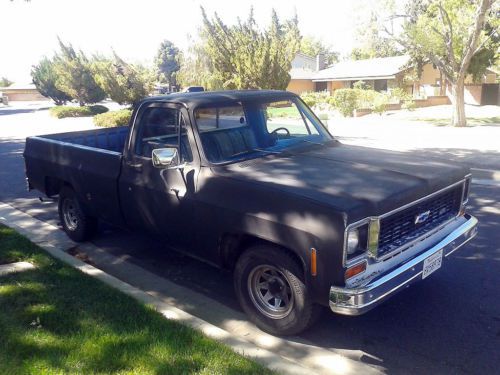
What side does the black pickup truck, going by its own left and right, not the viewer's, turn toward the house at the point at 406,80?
left

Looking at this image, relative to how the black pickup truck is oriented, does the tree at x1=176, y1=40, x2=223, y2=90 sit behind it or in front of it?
behind

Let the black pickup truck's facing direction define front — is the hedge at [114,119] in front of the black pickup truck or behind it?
behind

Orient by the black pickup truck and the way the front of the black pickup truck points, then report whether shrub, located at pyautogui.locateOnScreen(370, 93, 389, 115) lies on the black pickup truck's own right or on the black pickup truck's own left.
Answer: on the black pickup truck's own left

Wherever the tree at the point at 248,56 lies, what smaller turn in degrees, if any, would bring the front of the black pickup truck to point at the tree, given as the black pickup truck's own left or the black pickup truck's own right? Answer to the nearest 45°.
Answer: approximately 135° to the black pickup truck's own left

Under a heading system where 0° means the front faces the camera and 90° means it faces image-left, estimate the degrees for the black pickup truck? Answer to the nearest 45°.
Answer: approximately 315°

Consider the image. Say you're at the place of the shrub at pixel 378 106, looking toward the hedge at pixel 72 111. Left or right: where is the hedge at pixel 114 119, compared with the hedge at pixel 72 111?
left

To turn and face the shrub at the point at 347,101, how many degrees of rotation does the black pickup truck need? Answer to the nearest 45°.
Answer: approximately 135° to its left

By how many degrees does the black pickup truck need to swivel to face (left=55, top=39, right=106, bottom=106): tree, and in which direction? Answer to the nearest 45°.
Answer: approximately 135° to its left

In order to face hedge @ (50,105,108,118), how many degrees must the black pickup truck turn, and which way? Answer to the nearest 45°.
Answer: approximately 180°

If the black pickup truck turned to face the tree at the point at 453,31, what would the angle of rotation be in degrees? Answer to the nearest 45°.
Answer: approximately 90° to its left

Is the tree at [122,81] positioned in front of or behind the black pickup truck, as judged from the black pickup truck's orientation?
behind
